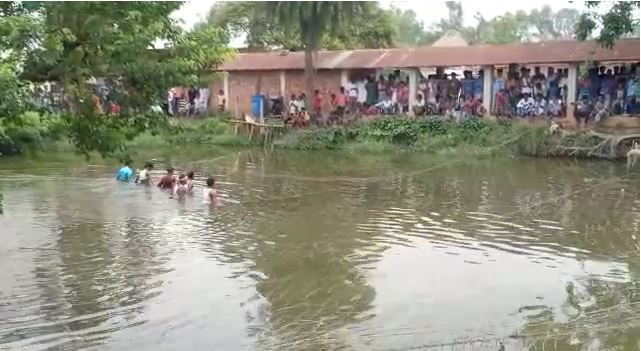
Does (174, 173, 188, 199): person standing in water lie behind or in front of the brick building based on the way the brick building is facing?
in front

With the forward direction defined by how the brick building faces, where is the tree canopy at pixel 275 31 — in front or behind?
behind

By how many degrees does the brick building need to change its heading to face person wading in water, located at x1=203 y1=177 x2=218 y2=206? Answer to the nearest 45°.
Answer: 0° — it already faces them

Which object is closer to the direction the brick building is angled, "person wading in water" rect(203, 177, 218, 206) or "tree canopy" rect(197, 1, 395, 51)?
the person wading in water

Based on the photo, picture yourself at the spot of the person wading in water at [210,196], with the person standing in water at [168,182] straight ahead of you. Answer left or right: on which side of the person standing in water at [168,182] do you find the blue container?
right

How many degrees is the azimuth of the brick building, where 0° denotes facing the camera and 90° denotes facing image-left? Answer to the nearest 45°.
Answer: approximately 0°

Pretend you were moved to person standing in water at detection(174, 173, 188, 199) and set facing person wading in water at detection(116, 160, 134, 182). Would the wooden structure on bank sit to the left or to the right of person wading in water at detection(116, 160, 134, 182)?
right

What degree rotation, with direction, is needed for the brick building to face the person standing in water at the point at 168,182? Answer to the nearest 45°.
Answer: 0° — it already faces them

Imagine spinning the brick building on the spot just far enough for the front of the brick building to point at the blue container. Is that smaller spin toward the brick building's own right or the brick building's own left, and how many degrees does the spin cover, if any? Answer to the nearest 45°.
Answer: approximately 90° to the brick building's own right

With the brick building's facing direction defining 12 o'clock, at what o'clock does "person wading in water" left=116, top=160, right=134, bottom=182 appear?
The person wading in water is roughly at 1 o'clock from the brick building.
